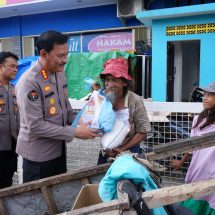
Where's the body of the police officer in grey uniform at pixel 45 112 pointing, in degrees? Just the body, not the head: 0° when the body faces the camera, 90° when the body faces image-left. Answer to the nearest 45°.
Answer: approximately 315°

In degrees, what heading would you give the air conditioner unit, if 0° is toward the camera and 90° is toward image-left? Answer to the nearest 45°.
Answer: approximately 0°

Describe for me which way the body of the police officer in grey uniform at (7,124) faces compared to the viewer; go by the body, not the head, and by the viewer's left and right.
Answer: facing the viewer and to the right of the viewer

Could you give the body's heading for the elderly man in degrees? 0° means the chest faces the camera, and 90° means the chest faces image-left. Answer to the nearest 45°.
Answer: approximately 45°

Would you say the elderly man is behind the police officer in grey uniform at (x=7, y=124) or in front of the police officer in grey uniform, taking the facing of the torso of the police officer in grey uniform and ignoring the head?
in front

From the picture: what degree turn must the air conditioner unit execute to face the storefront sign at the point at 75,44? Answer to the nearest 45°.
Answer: approximately 135° to its right

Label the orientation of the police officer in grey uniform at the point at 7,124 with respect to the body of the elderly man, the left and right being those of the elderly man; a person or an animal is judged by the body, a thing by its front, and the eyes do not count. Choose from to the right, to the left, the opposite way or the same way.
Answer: to the left

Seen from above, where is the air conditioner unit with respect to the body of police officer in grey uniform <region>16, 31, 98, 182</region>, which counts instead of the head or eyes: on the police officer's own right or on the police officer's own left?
on the police officer's own left

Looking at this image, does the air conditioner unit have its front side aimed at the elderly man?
yes

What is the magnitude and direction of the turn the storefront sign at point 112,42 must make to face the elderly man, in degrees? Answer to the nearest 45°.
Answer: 0° — it already faces them
